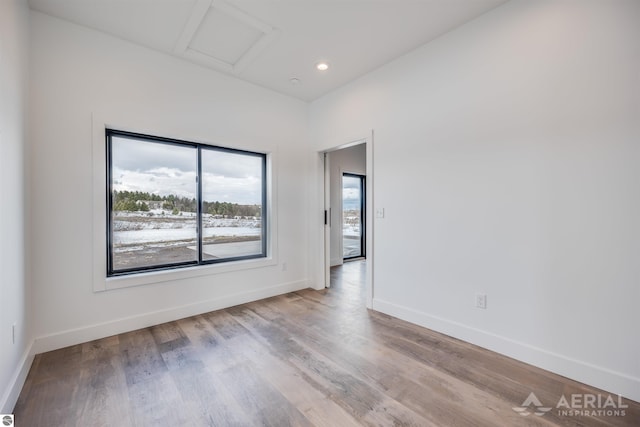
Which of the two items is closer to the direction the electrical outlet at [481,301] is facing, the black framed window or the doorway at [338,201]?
the black framed window

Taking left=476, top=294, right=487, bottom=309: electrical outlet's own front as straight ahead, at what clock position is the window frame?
The window frame is roughly at 1 o'clock from the electrical outlet.

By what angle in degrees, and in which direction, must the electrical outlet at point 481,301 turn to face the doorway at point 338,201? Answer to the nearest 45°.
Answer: approximately 90° to its right

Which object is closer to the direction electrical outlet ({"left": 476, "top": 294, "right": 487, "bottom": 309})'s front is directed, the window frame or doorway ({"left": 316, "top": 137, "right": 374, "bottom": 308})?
the window frame

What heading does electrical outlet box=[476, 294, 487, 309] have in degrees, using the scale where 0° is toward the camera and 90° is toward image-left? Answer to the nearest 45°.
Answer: approximately 45°
